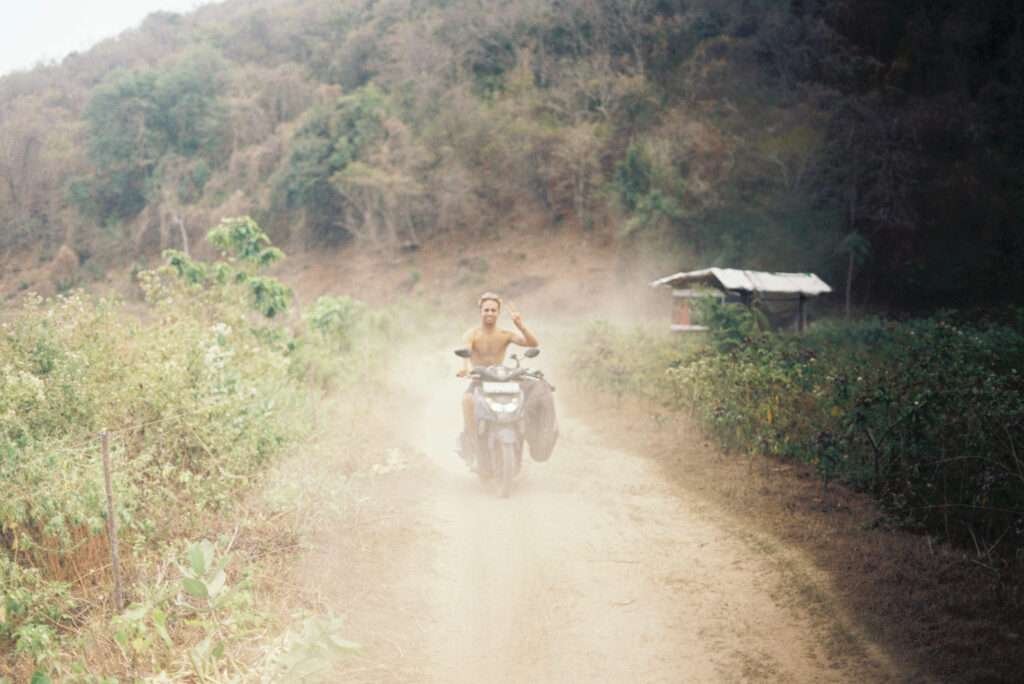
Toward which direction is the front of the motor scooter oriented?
toward the camera

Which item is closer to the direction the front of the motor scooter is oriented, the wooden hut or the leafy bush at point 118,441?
the leafy bush

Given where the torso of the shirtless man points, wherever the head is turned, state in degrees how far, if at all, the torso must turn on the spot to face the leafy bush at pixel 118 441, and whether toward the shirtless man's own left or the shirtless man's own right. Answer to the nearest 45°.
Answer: approximately 45° to the shirtless man's own right

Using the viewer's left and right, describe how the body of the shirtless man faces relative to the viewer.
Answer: facing the viewer

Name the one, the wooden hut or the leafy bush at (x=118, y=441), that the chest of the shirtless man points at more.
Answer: the leafy bush

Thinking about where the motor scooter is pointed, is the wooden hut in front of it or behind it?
behind

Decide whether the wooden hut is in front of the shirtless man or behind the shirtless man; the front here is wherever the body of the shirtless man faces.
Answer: behind
